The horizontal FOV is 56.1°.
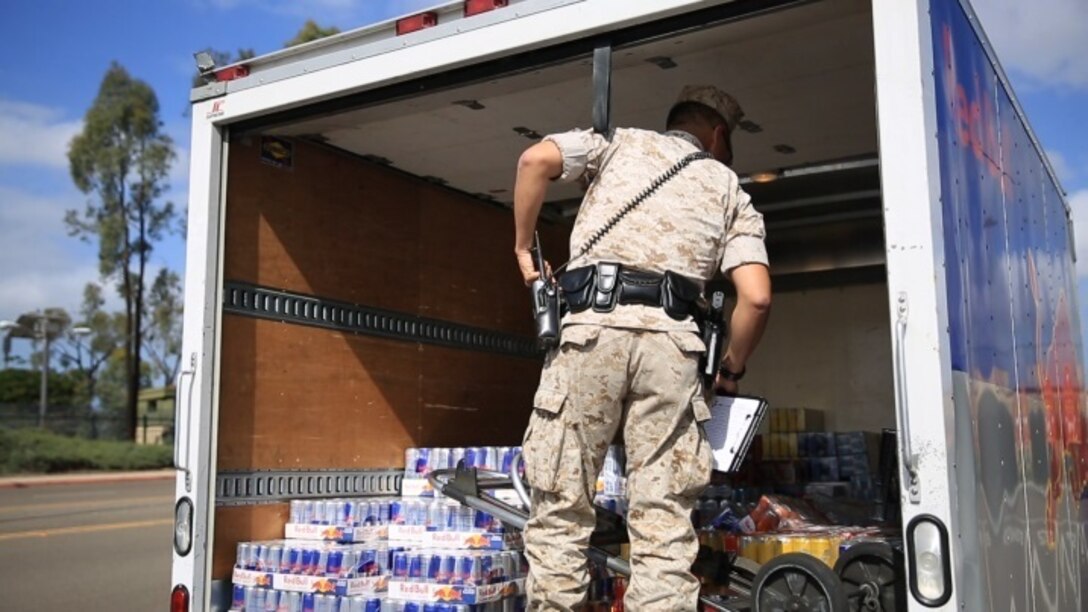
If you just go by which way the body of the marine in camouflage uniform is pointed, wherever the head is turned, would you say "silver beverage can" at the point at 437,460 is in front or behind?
in front

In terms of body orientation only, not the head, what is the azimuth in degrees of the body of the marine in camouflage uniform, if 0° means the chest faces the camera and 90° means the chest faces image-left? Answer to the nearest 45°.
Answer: approximately 180°

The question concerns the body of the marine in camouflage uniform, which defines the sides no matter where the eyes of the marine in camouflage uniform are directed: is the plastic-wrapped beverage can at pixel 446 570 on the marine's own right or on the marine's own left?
on the marine's own left

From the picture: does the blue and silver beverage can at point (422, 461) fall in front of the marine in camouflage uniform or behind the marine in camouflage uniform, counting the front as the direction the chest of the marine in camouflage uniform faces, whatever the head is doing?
in front

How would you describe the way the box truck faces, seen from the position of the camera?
facing away from the viewer and to the right of the viewer
